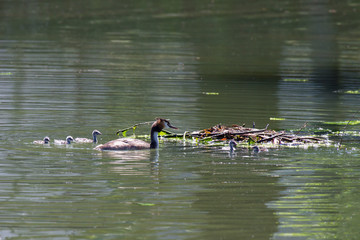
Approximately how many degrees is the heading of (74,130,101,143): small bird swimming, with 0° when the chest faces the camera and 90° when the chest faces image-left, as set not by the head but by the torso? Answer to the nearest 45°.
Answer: approximately 270°

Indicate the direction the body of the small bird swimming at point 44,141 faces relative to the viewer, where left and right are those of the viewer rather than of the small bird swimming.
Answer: facing to the right of the viewer

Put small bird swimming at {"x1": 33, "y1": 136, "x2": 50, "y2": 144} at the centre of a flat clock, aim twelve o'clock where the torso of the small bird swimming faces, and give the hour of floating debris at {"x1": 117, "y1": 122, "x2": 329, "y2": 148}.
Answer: The floating debris is roughly at 12 o'clock from the small bird swimming.

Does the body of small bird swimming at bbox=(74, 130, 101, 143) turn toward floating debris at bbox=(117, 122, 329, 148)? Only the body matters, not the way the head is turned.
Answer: yes

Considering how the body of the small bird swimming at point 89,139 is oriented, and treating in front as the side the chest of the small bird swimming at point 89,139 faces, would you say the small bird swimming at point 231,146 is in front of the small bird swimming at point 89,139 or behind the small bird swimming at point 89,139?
in front

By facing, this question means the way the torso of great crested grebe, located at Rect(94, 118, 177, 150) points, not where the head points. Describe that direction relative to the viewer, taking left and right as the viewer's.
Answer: facing to the right of the viewer
